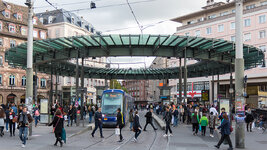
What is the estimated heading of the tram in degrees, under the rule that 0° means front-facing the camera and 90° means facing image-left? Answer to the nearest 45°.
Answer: approximately 0°
